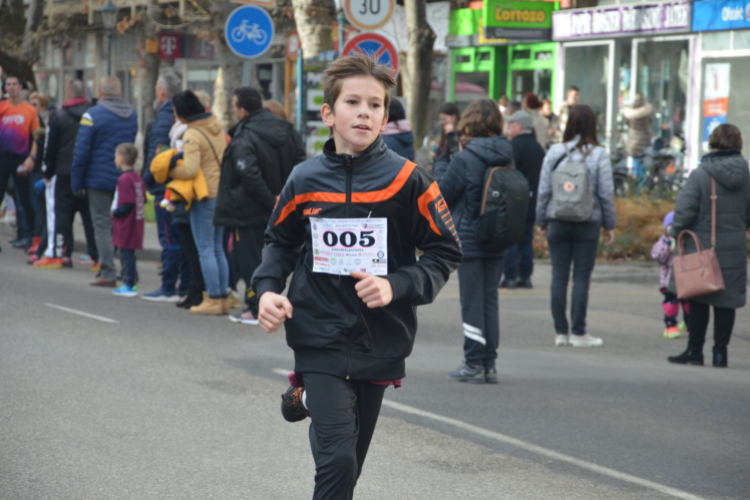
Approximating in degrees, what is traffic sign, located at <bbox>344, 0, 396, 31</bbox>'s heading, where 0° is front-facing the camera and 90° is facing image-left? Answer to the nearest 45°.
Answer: approximately 0°

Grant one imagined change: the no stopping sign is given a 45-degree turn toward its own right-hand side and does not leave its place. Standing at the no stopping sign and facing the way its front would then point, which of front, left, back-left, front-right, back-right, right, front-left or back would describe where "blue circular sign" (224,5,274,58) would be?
right

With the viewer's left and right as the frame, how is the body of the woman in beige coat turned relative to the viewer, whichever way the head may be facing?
facing to the left of the viewer

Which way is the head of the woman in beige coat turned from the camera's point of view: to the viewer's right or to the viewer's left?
to the viewer's left

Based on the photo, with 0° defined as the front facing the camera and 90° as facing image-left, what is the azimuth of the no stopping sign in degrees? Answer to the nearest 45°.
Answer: approximately 0°

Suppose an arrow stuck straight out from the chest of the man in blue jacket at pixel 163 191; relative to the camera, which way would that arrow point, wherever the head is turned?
to the viewer's left

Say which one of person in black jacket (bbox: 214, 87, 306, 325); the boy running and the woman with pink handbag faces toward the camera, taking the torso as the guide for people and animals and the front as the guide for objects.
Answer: the boy running

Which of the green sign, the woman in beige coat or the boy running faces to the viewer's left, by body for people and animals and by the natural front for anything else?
the woman in beige coat
